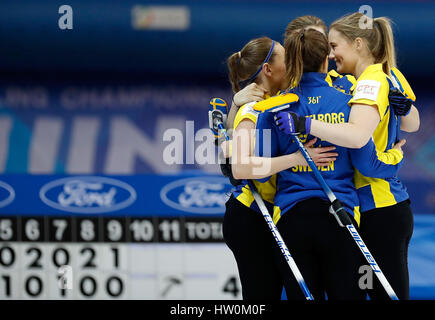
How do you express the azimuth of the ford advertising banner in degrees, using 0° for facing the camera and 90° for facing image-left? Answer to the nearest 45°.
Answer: approximately 0°

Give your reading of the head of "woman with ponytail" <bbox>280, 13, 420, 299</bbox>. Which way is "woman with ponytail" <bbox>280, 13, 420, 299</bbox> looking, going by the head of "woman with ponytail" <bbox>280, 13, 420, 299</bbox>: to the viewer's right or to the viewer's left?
to the viewer's left

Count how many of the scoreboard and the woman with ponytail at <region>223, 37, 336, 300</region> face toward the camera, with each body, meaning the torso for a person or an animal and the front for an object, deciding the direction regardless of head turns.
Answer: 1

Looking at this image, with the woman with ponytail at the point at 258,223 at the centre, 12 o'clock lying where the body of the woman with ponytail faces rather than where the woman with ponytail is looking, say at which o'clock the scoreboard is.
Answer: The scoreboard is roughly at 8 o'clock from the woman with ponytail.
